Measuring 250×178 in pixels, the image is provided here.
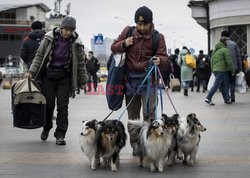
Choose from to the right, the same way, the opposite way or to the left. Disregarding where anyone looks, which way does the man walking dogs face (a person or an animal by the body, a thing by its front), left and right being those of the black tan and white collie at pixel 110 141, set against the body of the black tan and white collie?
the same way

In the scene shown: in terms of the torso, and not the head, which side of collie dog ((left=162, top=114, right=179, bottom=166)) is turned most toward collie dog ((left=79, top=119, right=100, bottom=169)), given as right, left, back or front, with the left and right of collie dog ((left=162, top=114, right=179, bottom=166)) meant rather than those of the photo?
right

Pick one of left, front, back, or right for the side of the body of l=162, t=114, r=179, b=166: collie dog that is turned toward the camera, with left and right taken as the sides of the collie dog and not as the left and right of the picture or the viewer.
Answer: front

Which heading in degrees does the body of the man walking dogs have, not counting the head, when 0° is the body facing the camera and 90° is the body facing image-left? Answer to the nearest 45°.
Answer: approximately 0°

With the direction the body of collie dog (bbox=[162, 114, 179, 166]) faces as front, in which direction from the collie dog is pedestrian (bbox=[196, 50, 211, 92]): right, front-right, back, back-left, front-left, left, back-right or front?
back

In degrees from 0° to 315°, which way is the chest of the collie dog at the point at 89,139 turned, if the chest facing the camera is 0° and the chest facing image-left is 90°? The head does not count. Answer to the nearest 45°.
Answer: approximately 45°

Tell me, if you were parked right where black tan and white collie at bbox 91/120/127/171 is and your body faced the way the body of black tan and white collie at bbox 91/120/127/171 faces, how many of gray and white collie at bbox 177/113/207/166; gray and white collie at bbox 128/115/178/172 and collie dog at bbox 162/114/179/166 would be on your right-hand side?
0

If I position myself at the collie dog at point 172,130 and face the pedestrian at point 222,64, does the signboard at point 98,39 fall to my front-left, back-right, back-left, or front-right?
front-left
